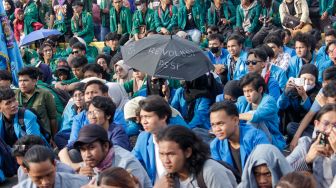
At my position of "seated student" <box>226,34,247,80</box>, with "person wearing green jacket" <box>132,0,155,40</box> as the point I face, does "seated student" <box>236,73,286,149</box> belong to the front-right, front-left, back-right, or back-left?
back-left

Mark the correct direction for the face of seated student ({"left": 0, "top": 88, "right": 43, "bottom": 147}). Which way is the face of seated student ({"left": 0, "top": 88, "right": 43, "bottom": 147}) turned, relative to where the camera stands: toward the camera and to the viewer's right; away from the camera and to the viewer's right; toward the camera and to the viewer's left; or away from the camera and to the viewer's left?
toward the camera and to the viewer's right

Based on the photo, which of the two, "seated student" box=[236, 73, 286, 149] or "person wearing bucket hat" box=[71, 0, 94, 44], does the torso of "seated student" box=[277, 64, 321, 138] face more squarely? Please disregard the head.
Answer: the seated student

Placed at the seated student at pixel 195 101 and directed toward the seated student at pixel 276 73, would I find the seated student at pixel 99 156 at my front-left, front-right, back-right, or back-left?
back-right

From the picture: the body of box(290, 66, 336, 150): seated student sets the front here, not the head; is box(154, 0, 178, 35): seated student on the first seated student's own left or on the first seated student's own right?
on the first seated student's own right

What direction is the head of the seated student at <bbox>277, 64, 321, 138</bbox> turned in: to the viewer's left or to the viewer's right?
to the viewer's left

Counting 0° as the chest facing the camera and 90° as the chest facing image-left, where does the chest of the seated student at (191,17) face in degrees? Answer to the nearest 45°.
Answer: approximately 0°
